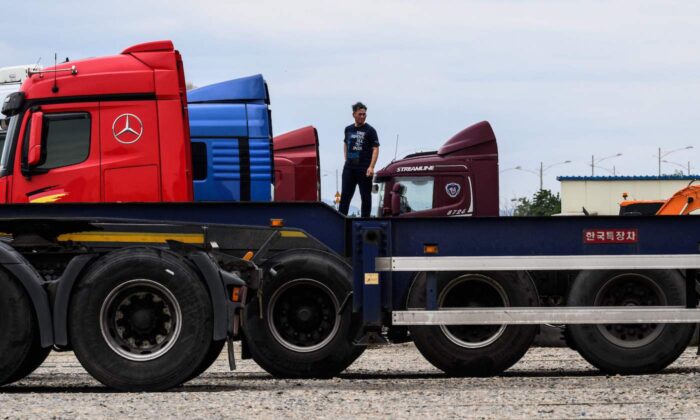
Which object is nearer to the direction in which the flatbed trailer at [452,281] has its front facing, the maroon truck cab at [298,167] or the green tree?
the maroon truck cab

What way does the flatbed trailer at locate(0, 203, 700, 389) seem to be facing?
to the viewer's left

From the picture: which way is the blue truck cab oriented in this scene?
to the viewer's left

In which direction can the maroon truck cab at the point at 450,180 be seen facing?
to the viewer's left

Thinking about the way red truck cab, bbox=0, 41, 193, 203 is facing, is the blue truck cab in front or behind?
behind

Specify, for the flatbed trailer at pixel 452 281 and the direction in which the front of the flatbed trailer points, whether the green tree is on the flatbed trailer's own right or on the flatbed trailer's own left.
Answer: on the flatbed trailer's own right

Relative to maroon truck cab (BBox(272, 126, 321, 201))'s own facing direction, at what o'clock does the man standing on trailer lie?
The man standing on trailer is roughly at 7 o'clock from the maroon truck cab.

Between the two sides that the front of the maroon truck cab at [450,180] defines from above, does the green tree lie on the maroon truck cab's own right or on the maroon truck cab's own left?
on the maroon truck cab's own right

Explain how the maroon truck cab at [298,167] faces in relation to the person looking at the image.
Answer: facing to the left of the viewer
